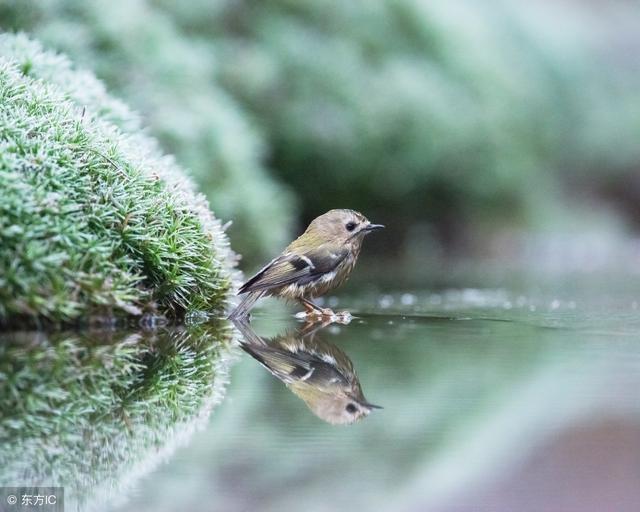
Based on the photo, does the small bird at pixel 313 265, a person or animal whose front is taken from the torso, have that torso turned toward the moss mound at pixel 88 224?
no

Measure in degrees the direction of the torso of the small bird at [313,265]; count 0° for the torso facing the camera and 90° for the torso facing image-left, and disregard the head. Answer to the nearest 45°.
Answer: approximately 270°
